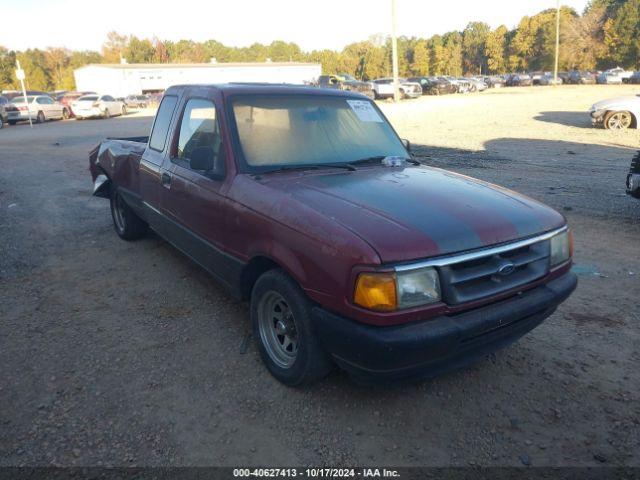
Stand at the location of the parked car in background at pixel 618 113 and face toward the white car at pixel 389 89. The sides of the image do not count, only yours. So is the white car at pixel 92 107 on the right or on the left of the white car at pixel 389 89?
left

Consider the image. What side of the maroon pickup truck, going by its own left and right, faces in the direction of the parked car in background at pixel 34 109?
back

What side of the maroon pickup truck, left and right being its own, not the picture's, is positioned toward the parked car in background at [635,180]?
left

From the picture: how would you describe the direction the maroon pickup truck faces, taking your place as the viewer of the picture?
facing the viewer and to the right of the viewer

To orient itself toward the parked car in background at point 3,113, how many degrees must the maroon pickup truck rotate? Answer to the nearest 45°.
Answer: approximately 180°

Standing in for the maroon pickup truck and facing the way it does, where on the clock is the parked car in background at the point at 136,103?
The parked car in background is roughly at 7 o'clock from the maroon pickup truck.

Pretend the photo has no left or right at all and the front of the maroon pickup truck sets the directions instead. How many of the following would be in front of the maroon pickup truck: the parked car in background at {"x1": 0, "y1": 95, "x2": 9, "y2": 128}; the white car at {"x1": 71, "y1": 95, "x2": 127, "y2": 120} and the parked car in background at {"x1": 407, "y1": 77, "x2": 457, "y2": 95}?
0

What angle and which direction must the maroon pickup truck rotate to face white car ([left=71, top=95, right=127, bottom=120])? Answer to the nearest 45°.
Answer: approximately 180°

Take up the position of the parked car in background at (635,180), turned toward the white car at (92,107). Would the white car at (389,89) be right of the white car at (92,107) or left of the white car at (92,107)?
right

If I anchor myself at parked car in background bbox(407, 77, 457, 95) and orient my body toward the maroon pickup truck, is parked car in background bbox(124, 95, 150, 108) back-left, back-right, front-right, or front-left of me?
front-right

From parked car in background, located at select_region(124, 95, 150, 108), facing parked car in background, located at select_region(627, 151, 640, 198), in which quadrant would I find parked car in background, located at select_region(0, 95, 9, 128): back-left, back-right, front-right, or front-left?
front-right

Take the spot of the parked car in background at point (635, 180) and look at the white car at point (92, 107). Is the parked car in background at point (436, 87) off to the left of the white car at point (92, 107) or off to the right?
right

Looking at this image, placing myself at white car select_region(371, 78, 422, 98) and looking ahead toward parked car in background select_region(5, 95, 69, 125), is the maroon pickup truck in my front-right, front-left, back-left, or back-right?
front-left

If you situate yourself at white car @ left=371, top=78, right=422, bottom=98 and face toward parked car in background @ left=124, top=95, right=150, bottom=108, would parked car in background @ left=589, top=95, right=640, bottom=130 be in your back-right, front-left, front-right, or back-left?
back-left

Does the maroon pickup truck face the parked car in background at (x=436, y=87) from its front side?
no

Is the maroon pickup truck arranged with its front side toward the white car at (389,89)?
no
